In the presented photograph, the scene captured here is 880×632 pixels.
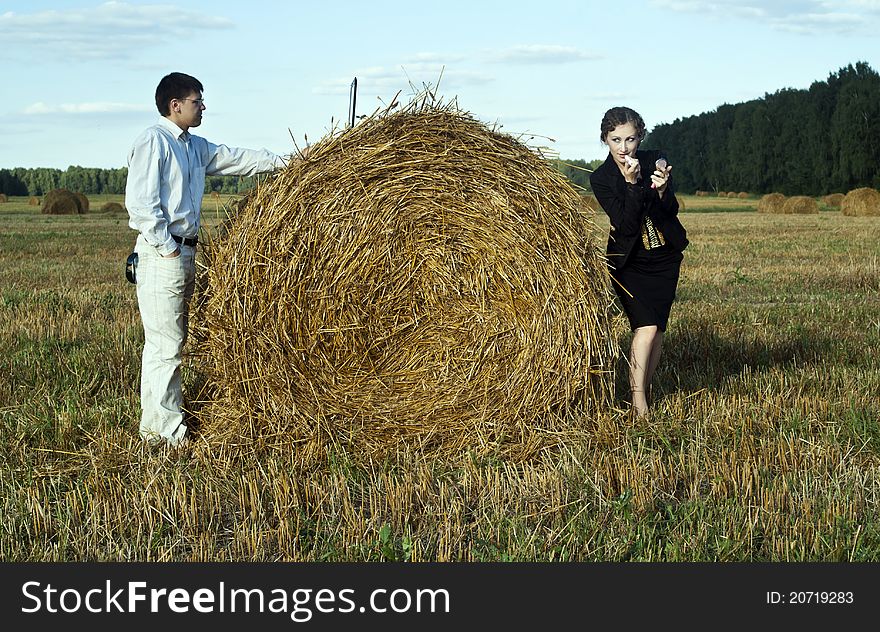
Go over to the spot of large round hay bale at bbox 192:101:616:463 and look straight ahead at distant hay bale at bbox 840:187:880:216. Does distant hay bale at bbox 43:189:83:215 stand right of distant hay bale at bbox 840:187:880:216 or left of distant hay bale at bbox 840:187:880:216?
left

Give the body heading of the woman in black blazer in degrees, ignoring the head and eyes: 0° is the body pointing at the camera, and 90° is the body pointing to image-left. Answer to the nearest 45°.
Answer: approximately 315°

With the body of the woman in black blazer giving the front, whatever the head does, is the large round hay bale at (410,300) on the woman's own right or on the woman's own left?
on the woman's own right

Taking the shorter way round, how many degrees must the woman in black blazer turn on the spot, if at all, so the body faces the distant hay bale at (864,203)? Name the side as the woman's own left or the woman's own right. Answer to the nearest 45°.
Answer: approximately 135° to the woman's own left

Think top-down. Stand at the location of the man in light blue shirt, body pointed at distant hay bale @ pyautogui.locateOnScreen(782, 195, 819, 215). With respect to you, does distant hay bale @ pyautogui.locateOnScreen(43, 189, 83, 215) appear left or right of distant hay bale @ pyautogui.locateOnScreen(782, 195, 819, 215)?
left

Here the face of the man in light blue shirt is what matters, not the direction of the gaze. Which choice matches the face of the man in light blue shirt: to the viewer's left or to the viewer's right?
to the viewer's right
